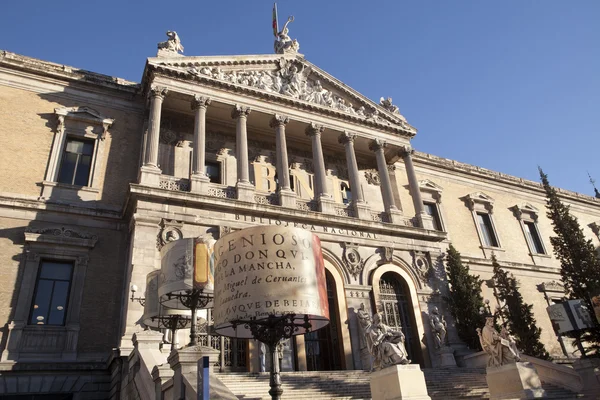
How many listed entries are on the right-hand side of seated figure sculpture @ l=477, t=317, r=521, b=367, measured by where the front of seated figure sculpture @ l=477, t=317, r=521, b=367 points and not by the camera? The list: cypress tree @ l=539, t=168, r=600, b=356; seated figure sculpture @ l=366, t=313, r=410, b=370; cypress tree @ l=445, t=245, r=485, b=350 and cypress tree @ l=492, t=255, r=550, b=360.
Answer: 1

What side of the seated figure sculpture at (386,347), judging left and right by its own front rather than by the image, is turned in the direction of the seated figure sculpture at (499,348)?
left

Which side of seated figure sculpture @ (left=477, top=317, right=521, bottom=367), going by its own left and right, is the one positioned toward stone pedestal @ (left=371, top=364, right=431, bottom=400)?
right

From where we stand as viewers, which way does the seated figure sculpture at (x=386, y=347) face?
facing the viewer and to the right of the viewer

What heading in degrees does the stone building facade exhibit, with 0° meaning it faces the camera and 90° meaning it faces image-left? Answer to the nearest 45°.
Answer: approximately 315°

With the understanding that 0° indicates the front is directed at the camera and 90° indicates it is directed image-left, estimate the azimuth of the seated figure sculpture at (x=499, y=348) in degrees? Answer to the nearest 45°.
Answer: approximately 315°

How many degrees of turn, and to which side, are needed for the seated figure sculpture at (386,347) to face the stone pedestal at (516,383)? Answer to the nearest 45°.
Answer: approximately 90° to its left

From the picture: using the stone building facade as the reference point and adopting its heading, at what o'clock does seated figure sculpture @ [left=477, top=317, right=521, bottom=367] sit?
The seated figure sculpture is roughly at 11 o'clock from the stone building facade.

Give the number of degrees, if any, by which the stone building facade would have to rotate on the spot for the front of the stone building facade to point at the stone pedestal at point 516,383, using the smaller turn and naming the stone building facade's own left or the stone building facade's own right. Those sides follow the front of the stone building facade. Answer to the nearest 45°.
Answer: approximately 45° to the stone building facade's own left

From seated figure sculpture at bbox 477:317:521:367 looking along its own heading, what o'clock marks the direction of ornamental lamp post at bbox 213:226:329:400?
The ornamental lamp post is roughly at 2 o'clock from the seated figure sculpture.
